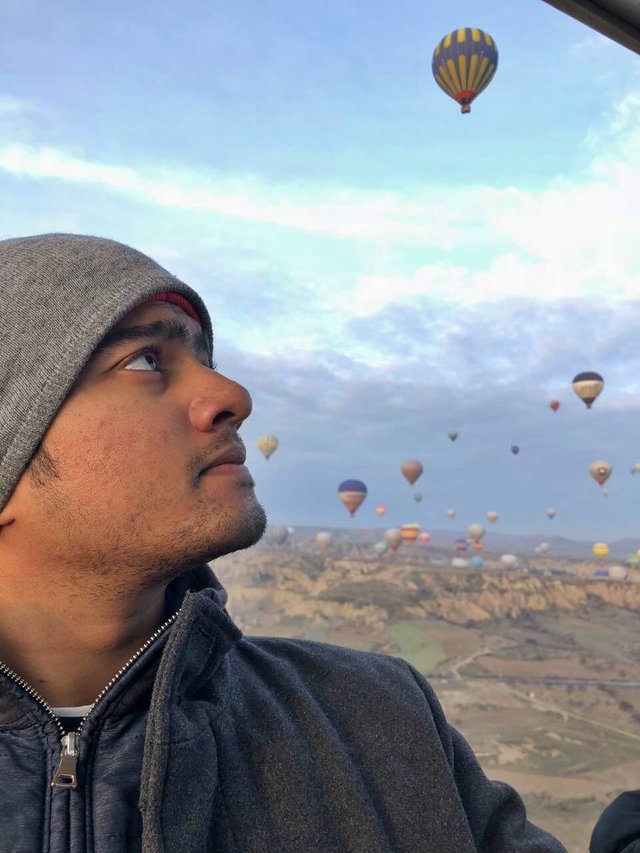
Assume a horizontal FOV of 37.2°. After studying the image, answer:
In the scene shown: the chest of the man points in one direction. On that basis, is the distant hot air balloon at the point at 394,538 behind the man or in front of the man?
behind

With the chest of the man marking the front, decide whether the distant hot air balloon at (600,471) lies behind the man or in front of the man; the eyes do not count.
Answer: behind

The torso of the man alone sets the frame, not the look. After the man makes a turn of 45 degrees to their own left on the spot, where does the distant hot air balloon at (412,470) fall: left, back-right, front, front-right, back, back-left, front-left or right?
back-left

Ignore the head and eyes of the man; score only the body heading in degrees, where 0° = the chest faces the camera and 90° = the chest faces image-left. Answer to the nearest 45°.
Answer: approximately 0°

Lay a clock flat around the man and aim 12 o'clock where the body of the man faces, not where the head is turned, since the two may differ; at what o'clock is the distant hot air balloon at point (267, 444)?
The distant hot air balloon is roughly at 6 o'clock from the man.

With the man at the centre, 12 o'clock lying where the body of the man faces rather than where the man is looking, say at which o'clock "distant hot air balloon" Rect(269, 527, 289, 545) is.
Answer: The distant hot air balloon is roughly at 6 o'clock from the man.

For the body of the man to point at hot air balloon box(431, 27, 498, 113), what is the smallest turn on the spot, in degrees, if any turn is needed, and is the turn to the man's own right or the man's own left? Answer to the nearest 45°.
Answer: approximately 180°

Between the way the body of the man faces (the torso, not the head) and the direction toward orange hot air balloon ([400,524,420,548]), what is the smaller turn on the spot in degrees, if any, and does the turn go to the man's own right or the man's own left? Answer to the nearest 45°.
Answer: approximately 180°

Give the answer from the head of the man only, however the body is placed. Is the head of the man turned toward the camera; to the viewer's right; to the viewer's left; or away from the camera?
to the viewer's right

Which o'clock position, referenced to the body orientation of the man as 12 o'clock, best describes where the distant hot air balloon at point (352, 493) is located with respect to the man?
The distant hot air balloon is roughly at 6 o'clock from the man.
